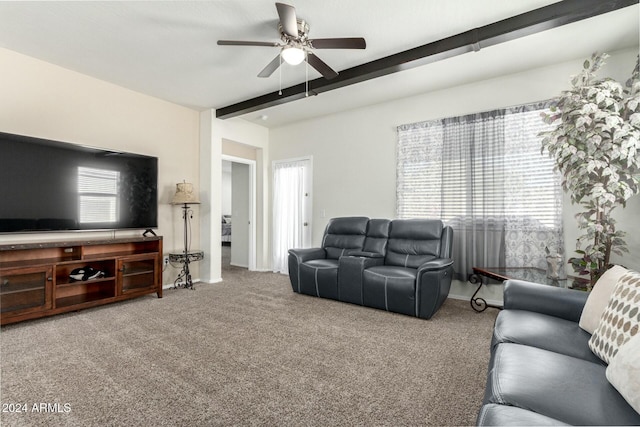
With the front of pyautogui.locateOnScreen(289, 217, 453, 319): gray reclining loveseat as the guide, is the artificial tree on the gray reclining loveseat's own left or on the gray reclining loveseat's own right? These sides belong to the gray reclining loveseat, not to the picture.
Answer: on the gray reclining loveseat's own left

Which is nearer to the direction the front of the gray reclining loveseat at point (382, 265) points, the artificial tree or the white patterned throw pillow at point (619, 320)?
the white patterned throw pillow

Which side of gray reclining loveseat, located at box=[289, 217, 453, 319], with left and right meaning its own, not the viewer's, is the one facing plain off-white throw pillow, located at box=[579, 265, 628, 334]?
left

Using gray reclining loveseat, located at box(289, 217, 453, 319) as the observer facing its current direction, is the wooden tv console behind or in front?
in front

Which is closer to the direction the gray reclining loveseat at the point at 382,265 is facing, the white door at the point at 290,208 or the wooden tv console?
the wooden tv console

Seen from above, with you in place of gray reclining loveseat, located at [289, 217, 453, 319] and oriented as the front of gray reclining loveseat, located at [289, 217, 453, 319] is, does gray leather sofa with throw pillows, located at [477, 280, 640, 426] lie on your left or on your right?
on your left

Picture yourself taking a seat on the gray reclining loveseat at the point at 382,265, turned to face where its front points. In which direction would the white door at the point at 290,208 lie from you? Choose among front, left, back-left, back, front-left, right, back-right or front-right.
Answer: right

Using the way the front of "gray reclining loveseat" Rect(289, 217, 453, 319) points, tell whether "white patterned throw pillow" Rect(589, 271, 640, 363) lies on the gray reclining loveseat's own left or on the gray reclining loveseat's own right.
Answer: on the gray reclining loveseat's own left

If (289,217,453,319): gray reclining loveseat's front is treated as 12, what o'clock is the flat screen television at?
The flat screen television is roughly at 1 o'clock from the gray reclining loveseat.

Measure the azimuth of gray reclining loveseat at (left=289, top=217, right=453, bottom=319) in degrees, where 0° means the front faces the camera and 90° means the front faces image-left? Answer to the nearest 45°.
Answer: approximately 45°
